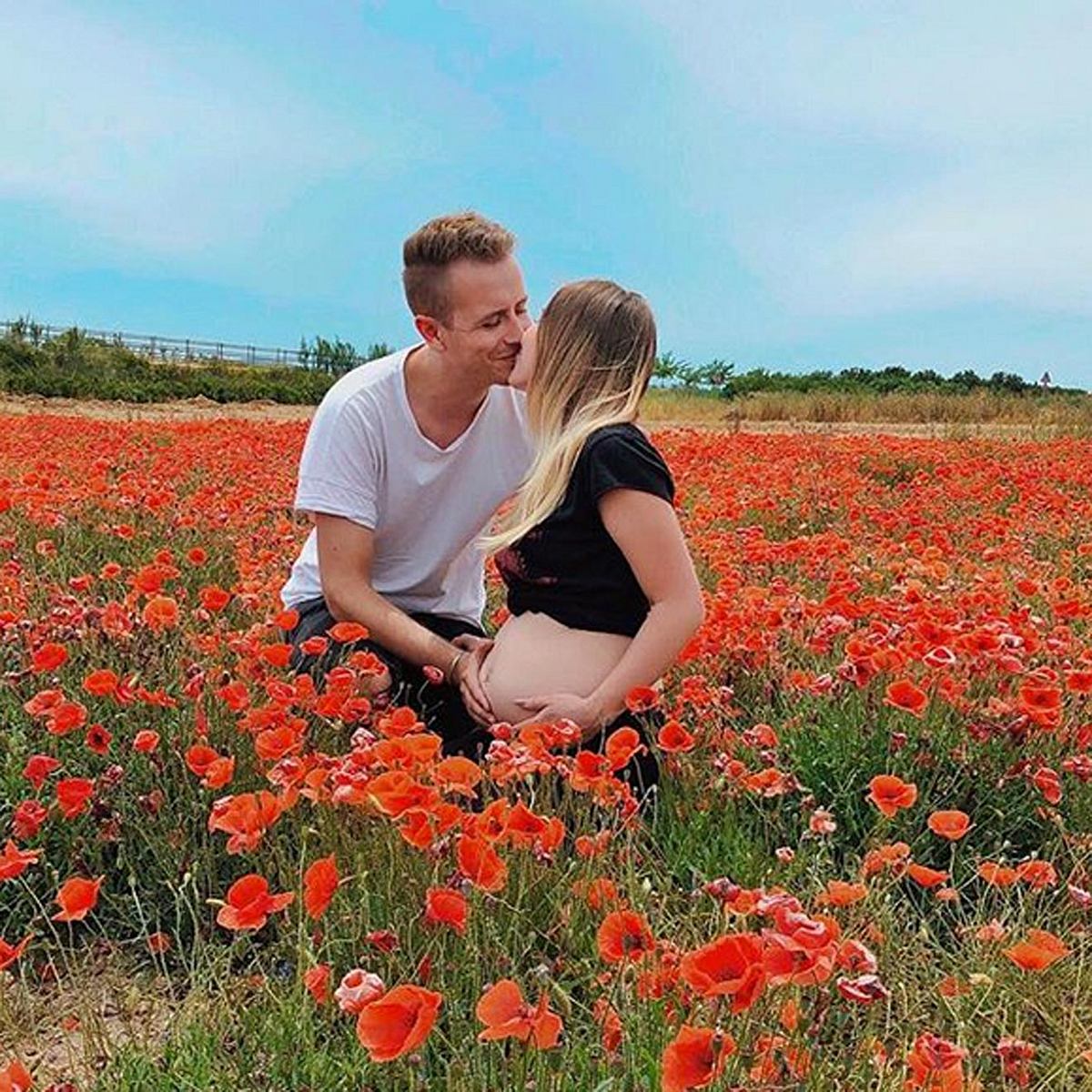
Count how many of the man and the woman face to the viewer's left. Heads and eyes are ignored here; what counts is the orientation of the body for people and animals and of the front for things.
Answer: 1

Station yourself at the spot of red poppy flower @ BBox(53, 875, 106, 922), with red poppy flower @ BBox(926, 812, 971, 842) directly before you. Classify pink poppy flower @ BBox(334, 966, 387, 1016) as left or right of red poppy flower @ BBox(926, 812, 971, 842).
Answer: right

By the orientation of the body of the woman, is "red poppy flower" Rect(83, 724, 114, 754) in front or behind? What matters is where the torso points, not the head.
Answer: in front

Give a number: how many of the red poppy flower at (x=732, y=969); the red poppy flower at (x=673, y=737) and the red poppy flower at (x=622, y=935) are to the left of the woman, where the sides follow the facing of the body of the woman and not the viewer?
3

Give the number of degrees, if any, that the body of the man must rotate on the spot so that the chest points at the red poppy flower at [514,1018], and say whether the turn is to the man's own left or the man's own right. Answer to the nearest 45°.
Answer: approximately 45° to the man's own right

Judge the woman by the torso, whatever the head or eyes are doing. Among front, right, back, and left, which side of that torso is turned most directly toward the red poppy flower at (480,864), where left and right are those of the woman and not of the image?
left

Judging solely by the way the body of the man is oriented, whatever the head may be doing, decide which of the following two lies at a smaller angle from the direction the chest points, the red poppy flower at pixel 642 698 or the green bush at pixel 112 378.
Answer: the red poppy flower

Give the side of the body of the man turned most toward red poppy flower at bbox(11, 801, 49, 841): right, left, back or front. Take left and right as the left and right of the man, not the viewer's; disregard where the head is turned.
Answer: right

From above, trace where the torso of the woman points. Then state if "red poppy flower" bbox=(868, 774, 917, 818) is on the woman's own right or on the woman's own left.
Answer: on the woman's own left

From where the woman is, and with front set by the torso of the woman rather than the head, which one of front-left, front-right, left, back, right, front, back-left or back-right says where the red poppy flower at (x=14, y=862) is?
front-left

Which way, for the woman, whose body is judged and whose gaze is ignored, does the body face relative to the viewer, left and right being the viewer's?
facing to the left of the viewer

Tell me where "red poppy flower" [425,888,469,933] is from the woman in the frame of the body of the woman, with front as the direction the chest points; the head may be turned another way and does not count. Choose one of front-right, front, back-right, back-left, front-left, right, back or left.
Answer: left

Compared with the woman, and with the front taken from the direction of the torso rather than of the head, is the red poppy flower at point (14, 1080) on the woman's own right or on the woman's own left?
on the woman's own left

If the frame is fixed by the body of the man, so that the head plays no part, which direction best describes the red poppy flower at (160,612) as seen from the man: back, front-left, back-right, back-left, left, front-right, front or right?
right

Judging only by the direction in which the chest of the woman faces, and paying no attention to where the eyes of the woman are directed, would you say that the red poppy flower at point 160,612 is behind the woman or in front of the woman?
in front
